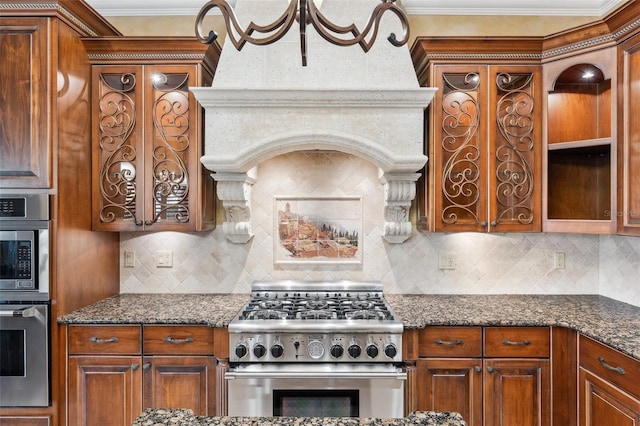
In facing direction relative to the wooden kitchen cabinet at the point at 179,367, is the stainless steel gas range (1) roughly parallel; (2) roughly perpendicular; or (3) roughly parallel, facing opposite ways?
roughly parallel

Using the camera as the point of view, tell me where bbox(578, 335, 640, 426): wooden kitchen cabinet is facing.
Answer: facing the viewer and to the left of the viewer

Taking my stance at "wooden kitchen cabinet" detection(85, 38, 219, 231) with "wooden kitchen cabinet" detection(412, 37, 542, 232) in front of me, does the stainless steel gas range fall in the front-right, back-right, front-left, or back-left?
front-right

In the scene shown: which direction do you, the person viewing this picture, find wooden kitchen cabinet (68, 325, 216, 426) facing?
facing the viewer

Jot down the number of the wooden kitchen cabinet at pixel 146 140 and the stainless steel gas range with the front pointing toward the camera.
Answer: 2

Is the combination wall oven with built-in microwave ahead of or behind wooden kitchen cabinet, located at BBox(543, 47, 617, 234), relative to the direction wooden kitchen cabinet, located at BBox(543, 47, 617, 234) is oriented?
ahead

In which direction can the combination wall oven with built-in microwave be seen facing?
toward the camera

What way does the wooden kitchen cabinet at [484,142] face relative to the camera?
toward the camera

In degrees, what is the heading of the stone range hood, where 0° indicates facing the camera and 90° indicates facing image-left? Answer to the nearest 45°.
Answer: approximately 0°
